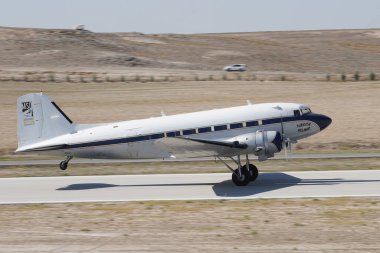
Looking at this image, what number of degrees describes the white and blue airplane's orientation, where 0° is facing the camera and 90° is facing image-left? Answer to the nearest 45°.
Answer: approximately 270°
